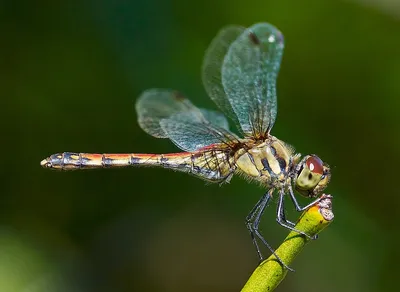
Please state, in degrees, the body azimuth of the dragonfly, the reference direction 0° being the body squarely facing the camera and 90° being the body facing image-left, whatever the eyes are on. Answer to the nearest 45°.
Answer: approximately 270°
